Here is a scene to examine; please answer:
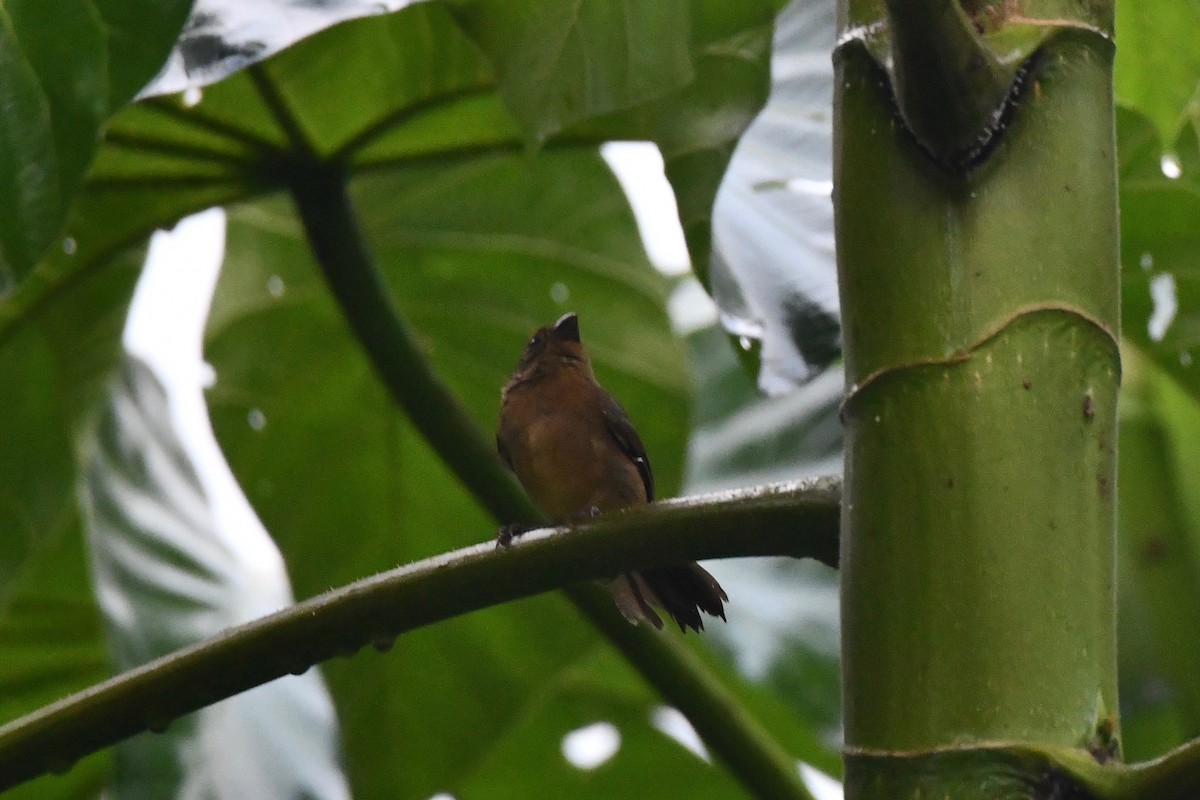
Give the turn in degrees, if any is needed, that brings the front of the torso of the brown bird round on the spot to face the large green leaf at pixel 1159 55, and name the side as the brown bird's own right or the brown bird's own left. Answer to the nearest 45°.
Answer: approximately 135° to the brown bird's own left

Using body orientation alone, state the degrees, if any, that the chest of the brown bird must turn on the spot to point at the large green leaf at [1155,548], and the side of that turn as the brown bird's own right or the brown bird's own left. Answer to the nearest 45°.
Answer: approximately 135° to the brown bird's own left

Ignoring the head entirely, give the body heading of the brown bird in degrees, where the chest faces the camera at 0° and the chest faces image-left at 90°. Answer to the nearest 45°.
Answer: approximately 45°

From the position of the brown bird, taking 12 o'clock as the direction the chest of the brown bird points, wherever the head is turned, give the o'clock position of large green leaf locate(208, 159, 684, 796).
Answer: The large green leaf is roughly at 4 o'clock from the brown bird.
